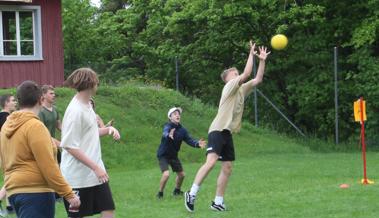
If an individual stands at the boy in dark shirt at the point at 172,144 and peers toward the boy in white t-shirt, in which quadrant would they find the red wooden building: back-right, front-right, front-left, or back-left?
back-right

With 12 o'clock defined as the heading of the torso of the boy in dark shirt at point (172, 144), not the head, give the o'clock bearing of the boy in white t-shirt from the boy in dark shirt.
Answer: The boy in white t-shirt is roughly at 2 o'clock from the boy in dark shirt.

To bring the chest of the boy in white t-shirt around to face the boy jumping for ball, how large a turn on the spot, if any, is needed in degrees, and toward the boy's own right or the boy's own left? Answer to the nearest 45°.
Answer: approximately 45° to the boy's own left

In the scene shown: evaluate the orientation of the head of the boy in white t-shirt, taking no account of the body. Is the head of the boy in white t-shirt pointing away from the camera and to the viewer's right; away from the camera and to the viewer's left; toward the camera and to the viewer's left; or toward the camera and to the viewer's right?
away from the camera and to the viewer's right

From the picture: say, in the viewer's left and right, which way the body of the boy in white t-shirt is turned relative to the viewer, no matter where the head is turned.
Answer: facing to the right of the viewer

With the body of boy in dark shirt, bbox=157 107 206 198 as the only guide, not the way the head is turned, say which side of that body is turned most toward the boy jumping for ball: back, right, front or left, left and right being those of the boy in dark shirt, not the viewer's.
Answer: front

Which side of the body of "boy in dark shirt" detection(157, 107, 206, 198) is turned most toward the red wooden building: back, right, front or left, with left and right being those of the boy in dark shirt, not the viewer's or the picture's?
back

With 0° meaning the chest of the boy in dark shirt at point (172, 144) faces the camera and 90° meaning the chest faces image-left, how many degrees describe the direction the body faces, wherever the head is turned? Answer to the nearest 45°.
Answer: approximately 315°

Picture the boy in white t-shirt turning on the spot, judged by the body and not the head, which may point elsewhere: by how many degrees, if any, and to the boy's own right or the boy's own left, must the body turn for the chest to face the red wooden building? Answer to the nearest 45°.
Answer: approximately 90° to the boy's own left

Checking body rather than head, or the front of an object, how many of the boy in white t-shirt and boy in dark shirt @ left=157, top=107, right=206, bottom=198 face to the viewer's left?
0

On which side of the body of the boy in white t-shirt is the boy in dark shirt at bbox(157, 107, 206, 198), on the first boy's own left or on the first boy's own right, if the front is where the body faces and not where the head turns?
on the first boy's own left
